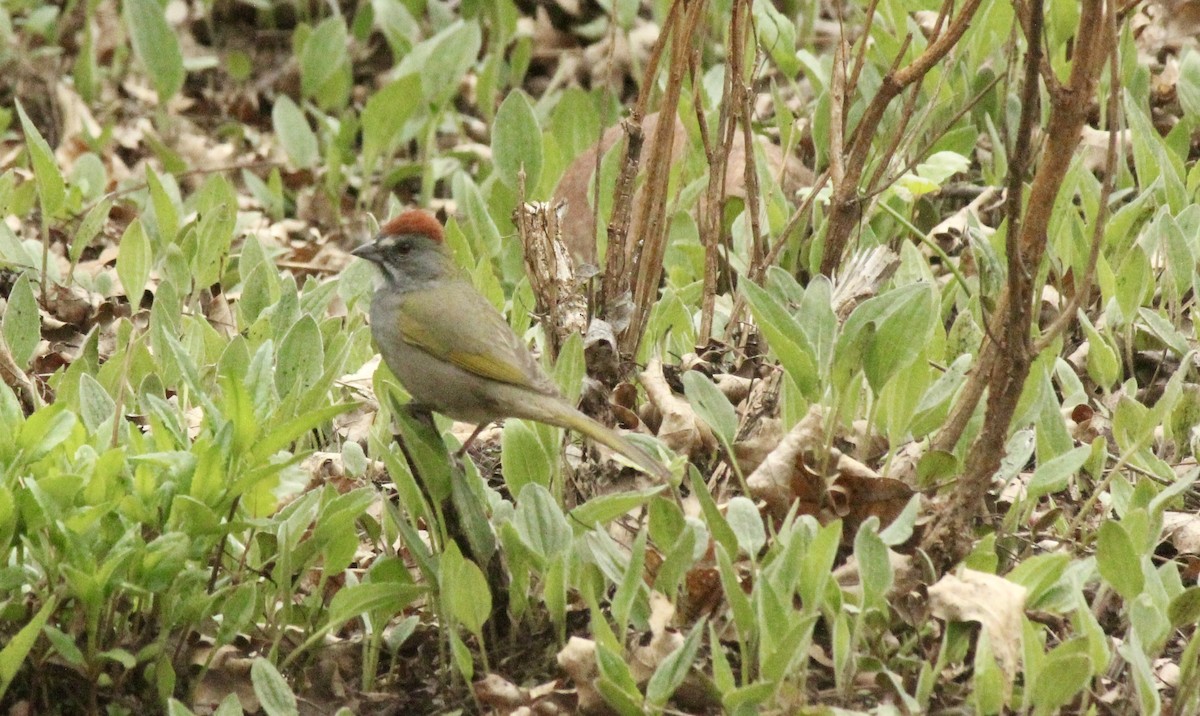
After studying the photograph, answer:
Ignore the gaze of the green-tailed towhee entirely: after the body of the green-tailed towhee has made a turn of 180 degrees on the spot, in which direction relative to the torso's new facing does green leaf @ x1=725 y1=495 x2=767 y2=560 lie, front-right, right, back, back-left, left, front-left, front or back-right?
front-right

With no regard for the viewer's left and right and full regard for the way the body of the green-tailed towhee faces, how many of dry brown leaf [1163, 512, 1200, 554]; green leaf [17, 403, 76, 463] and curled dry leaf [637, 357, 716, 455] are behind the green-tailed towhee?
2

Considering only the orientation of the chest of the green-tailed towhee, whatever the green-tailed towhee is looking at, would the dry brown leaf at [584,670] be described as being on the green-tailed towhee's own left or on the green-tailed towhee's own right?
on the green-tailed towhee's own left

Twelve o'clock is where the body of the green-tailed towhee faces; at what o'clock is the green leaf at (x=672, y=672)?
The green leaf is roughly at 8 o'clock from the green-tailed towhee.

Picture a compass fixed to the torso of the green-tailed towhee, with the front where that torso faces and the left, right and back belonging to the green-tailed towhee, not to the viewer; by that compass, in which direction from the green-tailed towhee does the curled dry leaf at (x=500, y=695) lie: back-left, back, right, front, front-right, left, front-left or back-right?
left

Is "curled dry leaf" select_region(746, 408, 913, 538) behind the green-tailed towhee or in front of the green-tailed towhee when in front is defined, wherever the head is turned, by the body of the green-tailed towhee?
behind

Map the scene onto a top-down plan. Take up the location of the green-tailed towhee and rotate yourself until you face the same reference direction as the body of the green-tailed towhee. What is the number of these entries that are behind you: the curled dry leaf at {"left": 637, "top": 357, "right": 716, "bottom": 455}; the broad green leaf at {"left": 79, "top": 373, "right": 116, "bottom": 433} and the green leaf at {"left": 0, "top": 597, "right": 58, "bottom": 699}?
1

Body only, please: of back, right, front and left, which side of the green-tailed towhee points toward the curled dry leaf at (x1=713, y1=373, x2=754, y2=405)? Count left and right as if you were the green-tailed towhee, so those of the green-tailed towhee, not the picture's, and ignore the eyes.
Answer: back

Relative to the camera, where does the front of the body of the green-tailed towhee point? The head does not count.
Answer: to the viewer's left

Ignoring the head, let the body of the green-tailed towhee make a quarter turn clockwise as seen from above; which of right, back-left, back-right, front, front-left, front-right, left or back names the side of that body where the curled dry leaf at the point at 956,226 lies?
front-right

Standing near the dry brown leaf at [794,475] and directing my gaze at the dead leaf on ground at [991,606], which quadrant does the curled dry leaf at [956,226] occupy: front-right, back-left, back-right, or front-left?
back-left

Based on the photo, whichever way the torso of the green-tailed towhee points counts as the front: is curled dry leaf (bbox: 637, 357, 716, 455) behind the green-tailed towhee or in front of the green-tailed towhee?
behind

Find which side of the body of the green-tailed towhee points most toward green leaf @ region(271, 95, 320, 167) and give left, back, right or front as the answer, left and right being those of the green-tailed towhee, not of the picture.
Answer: right

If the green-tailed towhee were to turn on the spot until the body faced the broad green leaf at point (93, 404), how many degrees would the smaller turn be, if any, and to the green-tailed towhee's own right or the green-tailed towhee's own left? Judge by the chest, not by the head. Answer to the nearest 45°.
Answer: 0° — it already faces it

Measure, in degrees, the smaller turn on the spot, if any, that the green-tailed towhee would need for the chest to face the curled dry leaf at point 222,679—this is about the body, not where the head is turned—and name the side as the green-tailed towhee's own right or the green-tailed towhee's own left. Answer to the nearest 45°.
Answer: approximately 45° to the green-tailed towhee's own left

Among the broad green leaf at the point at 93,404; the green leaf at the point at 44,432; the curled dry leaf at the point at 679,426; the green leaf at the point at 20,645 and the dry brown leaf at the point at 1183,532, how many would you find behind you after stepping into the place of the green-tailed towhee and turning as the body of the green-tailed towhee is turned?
2
